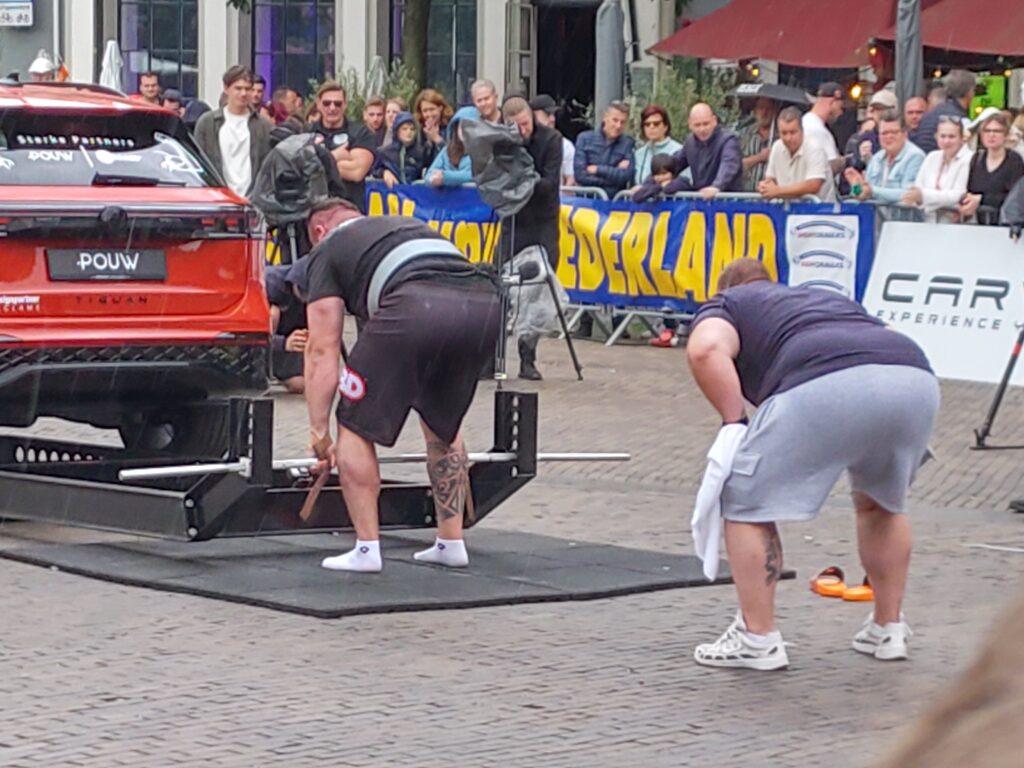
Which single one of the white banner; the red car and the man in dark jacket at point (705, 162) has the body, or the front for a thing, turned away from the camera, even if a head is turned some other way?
the red car

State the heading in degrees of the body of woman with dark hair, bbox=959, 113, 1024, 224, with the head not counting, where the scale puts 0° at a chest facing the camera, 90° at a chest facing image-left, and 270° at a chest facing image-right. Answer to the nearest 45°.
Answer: approximately 45°

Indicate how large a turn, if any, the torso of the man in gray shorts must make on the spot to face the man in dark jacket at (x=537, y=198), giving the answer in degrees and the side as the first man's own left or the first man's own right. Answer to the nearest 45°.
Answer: approximately 45° to the first man's own right

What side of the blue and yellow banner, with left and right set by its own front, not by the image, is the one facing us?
front

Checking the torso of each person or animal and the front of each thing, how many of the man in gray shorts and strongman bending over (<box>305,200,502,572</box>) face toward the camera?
0

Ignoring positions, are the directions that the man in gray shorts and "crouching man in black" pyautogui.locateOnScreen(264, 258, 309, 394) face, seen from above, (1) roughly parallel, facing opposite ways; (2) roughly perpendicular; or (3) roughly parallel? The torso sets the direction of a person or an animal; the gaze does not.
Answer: roughly parallel, facing opposite ways

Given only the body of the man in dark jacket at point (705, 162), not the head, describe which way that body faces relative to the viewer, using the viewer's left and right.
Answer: facing the viewer and to the left of the viewer

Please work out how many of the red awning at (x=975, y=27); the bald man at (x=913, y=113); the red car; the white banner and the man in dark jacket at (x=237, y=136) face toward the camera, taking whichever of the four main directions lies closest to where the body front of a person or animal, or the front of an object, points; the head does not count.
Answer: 4

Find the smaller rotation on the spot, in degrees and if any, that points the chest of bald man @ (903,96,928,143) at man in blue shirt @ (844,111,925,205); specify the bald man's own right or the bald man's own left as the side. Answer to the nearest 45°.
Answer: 0° — they already face them

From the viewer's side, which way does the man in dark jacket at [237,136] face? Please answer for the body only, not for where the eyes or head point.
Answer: toward the camera

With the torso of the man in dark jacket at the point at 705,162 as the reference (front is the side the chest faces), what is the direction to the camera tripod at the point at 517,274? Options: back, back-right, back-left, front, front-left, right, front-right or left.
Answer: front

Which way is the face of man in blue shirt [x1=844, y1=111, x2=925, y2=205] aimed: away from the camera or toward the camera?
toward the camera

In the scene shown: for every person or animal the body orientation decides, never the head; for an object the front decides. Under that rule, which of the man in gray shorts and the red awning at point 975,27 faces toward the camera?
the red awning

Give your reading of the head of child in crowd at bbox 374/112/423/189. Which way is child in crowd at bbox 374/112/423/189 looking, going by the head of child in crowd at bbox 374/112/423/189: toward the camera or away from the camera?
toward the camera

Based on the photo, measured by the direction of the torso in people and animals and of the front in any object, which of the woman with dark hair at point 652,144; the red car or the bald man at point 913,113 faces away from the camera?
the red car

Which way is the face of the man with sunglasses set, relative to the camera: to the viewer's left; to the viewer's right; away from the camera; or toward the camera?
toward the camera

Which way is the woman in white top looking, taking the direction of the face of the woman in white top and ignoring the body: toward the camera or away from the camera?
toward the camera
